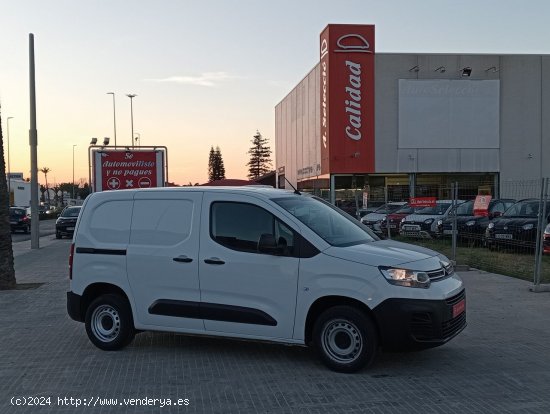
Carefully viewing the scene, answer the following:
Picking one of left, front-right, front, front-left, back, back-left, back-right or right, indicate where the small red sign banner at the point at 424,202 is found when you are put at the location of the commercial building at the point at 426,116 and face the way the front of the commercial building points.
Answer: front

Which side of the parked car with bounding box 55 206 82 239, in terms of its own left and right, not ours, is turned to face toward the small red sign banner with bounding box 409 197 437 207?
left

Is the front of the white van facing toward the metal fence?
no

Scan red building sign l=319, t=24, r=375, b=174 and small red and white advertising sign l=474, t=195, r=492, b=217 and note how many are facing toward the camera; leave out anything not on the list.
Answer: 2

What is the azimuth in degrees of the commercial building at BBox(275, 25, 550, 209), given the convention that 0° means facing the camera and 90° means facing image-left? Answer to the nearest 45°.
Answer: approximately 0°

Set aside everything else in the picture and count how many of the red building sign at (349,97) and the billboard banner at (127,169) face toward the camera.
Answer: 2

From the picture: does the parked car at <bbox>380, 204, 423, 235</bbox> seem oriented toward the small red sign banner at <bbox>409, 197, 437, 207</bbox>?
no

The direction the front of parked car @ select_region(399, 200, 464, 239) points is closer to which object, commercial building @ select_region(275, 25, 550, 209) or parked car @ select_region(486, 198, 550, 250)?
the parked car

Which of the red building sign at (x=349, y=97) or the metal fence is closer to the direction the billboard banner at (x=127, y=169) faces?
the metal fence

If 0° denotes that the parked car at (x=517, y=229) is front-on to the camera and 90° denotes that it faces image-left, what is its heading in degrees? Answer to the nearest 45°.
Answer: approximately 45°

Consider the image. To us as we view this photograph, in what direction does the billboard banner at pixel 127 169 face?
facing the viewer

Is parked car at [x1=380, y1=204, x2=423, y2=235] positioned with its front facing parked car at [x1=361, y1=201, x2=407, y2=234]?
no

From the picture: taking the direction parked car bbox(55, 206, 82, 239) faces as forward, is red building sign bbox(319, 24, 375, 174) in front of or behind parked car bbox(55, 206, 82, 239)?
behind

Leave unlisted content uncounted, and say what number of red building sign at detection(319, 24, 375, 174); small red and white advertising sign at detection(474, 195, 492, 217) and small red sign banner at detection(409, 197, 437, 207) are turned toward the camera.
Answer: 3

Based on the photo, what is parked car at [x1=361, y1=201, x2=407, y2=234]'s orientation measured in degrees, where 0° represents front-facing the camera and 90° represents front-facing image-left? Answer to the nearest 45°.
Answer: approximately 45°

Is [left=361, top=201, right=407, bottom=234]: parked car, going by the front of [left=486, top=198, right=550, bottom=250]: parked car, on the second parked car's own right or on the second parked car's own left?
on the second parked car's own right

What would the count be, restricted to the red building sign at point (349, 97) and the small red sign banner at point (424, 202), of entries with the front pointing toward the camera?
2

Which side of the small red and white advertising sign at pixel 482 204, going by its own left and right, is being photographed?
front

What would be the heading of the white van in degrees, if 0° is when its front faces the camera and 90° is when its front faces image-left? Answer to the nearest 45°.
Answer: approximately 315°

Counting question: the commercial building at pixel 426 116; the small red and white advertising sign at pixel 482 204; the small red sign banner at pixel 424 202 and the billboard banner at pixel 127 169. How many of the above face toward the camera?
4

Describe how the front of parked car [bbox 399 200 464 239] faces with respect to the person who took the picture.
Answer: facing the viewer and to the left of the viewer

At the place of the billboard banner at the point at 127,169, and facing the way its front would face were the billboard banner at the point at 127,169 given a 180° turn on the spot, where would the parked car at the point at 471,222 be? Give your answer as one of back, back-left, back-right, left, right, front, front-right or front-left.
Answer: right
